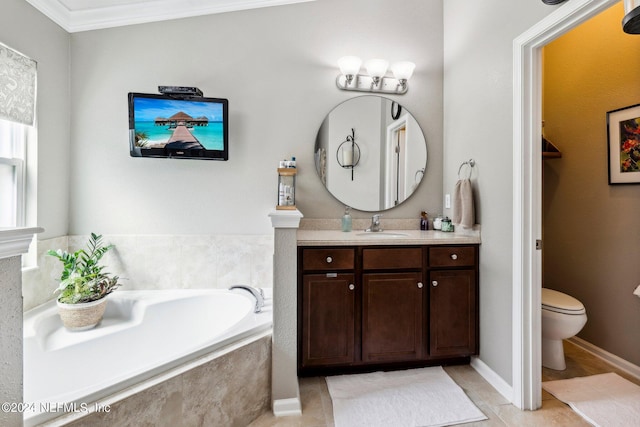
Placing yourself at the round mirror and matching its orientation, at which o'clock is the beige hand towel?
The beige hand towel is roughly at 10 o'clock from the round mirror.

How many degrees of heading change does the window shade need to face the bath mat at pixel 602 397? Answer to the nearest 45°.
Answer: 0° — it already faces it

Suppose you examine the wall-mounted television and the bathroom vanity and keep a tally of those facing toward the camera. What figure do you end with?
2

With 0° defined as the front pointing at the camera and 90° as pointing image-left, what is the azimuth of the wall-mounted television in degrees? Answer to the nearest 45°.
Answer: approximately 0°

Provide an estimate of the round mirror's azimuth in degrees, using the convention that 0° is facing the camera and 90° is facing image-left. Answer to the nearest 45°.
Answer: approximately 0°
